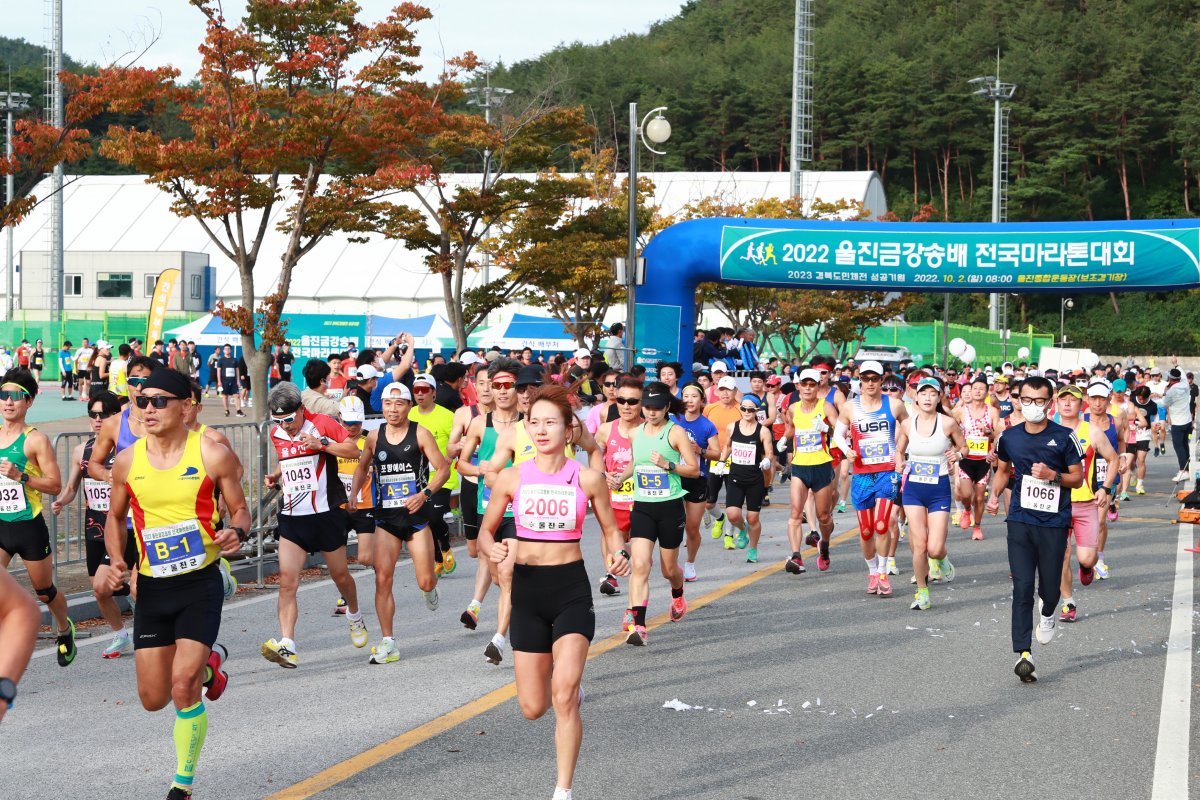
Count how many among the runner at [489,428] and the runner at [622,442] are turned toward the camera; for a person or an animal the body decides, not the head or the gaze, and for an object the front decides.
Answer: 2

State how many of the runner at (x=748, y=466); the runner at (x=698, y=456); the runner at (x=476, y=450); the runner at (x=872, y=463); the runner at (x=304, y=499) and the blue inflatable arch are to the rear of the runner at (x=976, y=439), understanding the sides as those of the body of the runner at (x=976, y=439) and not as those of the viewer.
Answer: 1

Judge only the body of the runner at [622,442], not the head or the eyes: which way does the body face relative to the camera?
toward the camera

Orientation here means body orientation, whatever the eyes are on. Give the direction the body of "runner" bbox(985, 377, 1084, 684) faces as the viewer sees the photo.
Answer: toward the camera

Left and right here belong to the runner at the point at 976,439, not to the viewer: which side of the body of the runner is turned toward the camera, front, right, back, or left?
front

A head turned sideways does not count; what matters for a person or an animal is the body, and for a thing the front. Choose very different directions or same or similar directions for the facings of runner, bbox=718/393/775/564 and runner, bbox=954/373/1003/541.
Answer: same or similar directions

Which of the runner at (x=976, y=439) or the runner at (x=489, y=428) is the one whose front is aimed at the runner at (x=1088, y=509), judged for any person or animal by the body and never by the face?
the runner at (x=976, y=439)

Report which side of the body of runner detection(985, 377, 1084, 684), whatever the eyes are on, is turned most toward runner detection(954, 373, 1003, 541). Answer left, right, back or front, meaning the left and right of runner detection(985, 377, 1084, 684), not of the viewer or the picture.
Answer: back

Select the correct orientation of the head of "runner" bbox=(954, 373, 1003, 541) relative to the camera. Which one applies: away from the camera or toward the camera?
toward the camera

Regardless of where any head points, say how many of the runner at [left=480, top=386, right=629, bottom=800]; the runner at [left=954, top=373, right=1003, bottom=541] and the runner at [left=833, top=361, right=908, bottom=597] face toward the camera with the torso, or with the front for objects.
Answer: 3

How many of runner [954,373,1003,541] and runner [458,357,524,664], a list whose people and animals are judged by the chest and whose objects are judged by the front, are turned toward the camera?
2

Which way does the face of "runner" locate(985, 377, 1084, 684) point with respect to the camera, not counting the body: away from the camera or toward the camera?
toward the camera

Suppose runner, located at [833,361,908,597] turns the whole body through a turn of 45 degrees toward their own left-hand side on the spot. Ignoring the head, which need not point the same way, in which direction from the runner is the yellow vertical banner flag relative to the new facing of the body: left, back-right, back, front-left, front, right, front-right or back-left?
back

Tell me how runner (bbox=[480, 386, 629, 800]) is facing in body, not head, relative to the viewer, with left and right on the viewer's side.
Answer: facing the viewer

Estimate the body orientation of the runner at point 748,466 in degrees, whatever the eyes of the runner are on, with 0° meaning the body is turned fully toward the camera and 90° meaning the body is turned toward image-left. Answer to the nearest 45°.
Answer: approximately 0°

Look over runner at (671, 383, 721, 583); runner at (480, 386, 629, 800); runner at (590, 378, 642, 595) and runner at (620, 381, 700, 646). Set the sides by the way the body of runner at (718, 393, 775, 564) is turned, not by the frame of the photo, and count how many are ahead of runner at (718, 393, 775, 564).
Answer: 4
